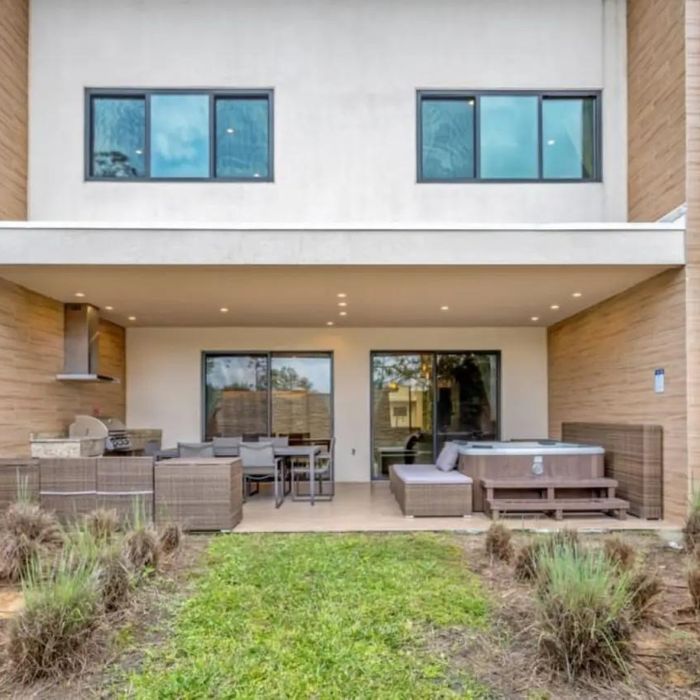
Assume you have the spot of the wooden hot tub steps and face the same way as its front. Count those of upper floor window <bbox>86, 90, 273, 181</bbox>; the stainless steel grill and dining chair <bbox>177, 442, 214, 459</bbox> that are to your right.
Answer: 3

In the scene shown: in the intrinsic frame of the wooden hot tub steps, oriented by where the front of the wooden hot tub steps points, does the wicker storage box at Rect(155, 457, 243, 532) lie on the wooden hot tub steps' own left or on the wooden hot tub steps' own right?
on the wooden hot tub steps' own right

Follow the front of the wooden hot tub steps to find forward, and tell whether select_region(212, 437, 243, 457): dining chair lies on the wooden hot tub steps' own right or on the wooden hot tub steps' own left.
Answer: on the wooden hot tub steps' own right

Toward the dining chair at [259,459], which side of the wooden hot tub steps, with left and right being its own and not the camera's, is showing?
right
